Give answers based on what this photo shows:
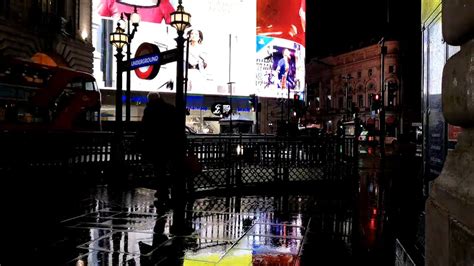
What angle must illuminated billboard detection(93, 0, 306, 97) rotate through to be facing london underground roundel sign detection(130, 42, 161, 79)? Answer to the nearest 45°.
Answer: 0° — it already faces it

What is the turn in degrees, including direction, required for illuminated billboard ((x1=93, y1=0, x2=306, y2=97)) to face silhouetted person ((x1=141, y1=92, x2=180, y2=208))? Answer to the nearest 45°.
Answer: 0° — it already faces them

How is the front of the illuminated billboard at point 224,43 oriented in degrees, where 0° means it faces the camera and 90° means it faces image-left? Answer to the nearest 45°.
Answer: approximately 0°

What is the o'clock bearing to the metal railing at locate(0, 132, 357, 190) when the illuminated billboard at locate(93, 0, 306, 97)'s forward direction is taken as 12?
The metal railing is roughly at 12 o'clock from the illuminated billboard.

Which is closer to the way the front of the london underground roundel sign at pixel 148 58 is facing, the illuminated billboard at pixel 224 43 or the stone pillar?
the stone pillar

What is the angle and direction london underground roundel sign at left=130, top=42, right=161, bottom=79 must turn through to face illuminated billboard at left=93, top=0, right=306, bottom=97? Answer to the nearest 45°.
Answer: approximately 135° to its right

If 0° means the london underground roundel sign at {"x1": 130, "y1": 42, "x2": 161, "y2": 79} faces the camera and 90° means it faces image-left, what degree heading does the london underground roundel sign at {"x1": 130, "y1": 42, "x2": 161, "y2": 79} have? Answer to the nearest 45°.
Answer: approximately 45°
